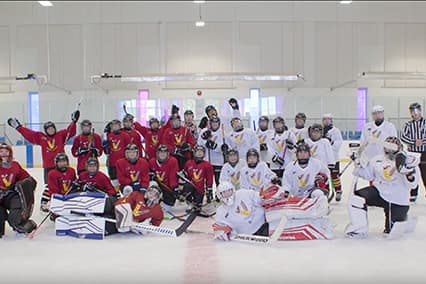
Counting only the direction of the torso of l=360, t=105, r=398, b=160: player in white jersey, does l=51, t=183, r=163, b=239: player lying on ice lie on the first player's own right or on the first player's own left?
on the first player's own right

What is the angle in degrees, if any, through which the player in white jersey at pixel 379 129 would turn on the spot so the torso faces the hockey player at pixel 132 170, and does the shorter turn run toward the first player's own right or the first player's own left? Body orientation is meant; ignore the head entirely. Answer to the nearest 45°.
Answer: approximately 45° to the first player's own right

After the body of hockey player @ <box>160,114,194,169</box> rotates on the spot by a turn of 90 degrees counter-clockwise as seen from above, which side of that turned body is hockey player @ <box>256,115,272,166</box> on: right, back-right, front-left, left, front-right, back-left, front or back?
front

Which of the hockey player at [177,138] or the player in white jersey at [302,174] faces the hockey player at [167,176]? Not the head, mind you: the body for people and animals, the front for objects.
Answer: the hockey player at [177,138]

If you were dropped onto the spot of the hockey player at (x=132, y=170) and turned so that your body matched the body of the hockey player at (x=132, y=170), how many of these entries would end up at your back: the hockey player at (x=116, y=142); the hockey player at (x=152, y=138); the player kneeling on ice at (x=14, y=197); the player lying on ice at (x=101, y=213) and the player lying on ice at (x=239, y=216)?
2

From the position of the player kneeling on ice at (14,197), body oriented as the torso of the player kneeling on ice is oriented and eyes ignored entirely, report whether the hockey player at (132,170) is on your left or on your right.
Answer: on your left

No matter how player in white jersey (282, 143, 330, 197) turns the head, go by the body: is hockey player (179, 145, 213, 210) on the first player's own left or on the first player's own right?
on the first player's own right

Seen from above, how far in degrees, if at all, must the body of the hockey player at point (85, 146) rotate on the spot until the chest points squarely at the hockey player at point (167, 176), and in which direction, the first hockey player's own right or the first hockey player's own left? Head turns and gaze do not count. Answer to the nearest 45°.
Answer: approximately 45° to the first hockey player's own left

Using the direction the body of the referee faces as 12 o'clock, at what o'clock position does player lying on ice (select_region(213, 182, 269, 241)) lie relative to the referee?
The player lying on ice is roughly at 1 o'clock from the referee.

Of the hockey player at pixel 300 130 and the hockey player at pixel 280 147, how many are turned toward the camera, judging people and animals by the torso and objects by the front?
2

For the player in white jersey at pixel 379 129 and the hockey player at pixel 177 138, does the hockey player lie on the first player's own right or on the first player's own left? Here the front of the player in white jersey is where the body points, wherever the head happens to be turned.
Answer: on the first player's own right
